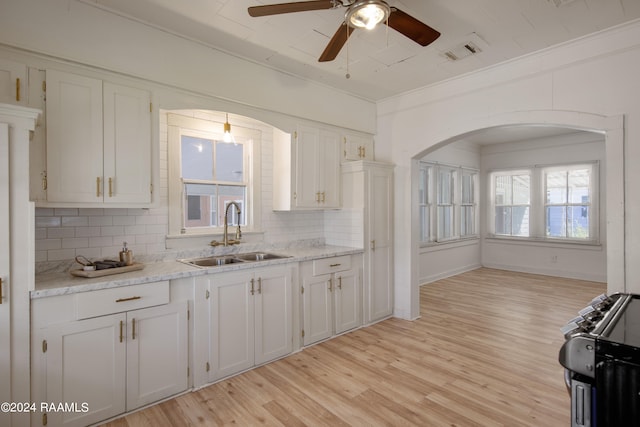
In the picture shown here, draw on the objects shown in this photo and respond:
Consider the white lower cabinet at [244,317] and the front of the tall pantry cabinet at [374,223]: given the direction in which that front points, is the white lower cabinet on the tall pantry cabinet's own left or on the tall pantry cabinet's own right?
on the tall pantry cabinet's own right

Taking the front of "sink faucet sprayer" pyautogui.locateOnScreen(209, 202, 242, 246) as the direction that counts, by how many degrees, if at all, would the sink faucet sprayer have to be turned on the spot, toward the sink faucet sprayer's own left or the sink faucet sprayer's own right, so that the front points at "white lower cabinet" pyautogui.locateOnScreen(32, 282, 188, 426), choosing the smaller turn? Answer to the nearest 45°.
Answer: approximately 90° to the sink faucet sprayer's own right

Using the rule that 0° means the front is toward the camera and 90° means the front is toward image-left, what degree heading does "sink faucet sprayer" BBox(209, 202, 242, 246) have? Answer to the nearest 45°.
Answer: approximately 315°

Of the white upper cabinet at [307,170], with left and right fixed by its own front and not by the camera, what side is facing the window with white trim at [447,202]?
left

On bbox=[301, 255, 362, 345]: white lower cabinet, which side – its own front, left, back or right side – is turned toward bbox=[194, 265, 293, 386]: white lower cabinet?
right

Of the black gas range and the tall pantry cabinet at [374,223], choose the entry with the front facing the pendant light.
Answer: the black gas range

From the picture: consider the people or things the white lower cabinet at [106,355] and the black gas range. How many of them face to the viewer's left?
1

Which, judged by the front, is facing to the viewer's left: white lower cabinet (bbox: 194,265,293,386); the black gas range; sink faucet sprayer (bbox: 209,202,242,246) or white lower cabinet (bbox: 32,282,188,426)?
the black gas range

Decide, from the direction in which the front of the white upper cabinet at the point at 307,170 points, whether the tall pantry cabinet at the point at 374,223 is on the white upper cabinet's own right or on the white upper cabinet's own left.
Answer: on the white upper cabinet's own left

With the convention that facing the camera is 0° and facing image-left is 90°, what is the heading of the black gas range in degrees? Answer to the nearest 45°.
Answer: approximately 90°

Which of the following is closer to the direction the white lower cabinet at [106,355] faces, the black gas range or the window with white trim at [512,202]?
the black gas range
